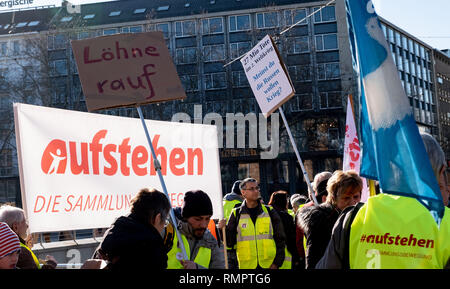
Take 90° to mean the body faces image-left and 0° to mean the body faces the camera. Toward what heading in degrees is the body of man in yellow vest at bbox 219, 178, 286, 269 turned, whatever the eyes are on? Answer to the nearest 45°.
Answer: approximately 0°

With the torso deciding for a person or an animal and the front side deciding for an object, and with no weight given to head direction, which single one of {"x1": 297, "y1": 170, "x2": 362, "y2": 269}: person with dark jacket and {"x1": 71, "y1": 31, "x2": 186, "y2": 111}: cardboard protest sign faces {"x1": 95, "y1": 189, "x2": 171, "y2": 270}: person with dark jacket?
the cardboard protest sign

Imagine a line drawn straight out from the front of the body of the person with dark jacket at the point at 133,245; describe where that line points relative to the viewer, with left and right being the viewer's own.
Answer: facing away from the viewer and to the right of the viewer

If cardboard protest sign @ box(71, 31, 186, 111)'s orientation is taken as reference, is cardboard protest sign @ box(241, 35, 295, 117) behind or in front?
behind

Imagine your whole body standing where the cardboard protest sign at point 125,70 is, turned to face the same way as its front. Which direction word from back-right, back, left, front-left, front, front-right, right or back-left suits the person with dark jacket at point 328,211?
front-left

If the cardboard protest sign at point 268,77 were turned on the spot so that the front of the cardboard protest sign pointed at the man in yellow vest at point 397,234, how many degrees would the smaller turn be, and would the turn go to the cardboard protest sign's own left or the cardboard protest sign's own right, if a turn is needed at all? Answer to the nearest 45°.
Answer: approximately 45° to the cardboard protest sign's own left

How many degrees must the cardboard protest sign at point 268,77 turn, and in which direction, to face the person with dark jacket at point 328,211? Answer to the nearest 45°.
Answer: approximately 45° to its left
